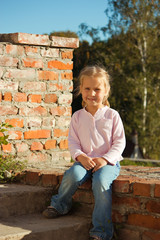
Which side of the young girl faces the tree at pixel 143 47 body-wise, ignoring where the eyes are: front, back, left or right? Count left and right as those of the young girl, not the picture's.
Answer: back

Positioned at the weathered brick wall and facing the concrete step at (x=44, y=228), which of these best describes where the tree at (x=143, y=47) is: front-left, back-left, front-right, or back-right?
back-left

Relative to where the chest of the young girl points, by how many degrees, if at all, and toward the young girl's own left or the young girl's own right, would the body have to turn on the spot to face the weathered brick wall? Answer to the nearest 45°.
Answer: approximately 135° to the young girl's own right

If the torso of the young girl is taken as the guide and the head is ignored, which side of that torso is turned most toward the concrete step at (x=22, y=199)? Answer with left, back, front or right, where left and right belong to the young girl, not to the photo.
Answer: right

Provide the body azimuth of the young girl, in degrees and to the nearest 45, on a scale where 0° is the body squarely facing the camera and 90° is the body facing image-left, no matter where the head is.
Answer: approximately 0°
